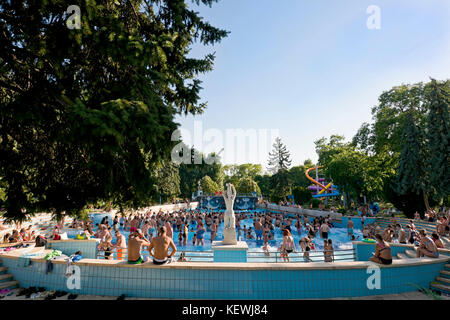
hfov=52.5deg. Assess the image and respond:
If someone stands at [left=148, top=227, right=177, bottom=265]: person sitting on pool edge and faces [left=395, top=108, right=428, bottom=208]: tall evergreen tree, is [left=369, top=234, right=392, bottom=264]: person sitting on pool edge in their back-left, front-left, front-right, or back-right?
front-right

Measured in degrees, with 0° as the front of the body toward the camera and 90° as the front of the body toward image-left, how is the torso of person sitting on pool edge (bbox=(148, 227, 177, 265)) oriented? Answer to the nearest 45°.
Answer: approximately 180°

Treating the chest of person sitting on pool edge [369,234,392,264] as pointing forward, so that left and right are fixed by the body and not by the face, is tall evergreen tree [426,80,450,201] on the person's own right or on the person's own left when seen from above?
on the person's own right

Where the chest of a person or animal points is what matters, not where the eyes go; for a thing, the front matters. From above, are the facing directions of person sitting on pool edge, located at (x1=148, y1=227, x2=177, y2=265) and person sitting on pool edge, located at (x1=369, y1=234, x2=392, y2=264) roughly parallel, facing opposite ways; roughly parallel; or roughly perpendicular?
roughly parallel

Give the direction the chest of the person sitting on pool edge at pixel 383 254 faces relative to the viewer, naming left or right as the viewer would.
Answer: facing away from the viewer and to the left of the viewer

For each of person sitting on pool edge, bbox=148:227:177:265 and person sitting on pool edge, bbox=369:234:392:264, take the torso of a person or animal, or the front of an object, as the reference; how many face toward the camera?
0

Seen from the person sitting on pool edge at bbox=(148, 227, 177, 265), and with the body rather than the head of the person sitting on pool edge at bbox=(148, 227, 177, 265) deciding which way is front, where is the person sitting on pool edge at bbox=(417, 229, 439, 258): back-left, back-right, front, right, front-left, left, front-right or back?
right

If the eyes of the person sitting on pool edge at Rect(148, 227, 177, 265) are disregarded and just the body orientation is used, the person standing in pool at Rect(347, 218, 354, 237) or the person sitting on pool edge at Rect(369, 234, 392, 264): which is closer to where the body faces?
the person standing in pool

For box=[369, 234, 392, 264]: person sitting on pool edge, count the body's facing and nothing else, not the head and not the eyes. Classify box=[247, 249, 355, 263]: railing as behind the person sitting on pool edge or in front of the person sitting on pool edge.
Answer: in front
